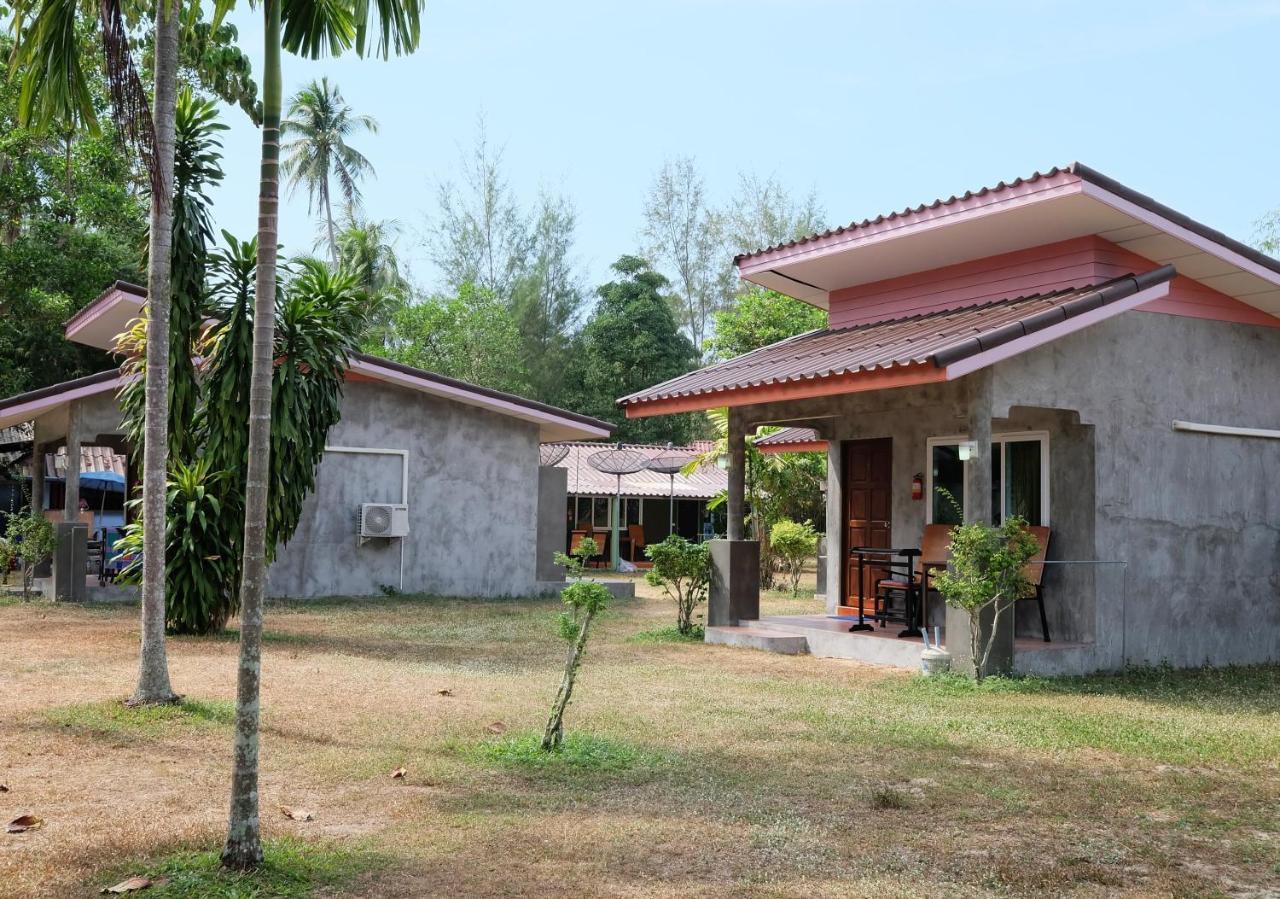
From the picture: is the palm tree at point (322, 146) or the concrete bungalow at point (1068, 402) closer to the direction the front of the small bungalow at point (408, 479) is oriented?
the palm tree

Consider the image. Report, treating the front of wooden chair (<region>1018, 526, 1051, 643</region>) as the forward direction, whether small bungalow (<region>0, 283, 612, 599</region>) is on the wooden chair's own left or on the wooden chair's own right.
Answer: on the wooden chair's own right

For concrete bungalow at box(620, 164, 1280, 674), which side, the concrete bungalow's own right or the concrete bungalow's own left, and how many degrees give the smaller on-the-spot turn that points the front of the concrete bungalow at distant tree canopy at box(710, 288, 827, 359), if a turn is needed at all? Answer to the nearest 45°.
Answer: approximately 135° to the concrete bungalow's own right

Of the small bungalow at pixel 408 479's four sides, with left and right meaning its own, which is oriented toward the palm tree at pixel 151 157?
left

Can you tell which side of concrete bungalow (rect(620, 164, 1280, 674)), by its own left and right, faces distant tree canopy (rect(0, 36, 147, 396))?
right

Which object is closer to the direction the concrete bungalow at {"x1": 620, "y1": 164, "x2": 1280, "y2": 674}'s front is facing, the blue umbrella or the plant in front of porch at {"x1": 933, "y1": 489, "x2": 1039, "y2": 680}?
the plant in front of porch

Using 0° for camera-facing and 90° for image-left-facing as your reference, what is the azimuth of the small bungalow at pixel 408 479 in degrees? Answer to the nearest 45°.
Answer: approximately 90°

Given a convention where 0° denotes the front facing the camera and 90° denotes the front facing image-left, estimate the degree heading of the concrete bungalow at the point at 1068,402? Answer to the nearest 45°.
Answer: approximately 45°
